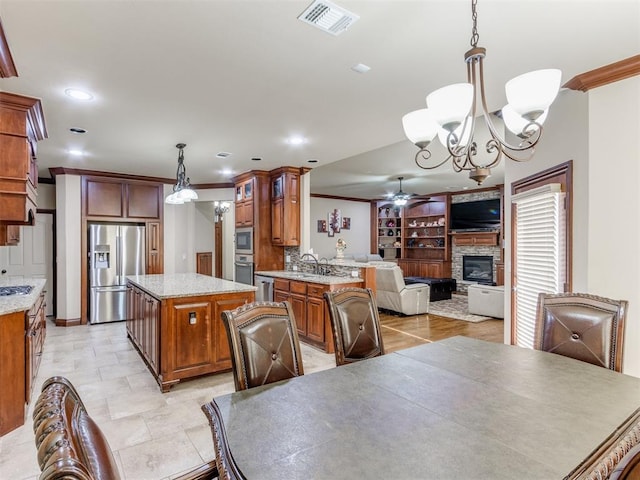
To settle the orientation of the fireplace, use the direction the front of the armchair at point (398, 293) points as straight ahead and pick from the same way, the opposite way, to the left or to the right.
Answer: the opposite way

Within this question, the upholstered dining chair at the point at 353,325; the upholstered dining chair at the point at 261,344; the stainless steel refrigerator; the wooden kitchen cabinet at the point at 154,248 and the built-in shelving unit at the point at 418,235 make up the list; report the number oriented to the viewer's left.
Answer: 0

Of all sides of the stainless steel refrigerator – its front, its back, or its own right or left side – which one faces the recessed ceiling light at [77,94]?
front

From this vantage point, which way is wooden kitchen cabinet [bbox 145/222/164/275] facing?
toward the camera

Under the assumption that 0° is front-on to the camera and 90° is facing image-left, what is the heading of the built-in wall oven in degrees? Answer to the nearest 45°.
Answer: approximately 45°

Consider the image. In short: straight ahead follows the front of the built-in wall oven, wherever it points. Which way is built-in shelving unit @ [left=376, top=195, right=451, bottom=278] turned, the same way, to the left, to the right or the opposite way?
the same way

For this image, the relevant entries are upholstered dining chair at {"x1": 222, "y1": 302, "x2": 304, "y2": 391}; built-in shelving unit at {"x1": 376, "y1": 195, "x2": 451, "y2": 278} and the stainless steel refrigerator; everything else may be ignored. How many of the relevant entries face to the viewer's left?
0

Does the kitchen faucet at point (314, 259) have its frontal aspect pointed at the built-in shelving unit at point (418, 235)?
no

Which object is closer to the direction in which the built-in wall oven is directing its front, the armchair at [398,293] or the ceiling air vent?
the ceiling air vent

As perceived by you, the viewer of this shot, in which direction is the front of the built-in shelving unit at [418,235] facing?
facing the viewer

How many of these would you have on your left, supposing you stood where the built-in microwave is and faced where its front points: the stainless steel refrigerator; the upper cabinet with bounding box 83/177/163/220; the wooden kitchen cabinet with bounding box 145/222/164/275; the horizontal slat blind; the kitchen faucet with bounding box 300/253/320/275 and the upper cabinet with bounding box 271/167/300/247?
3

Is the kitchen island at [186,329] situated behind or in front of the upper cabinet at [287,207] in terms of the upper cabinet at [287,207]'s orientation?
in front

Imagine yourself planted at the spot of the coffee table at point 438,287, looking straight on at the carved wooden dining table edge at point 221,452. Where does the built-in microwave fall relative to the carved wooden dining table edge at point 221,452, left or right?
right

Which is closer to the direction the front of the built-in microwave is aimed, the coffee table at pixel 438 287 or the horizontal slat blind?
the horizontal slat blind

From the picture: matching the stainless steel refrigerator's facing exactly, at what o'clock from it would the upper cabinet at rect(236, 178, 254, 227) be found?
The upper cabinet is roughly at 10 o'clock from the stainless steel refrigerator.
